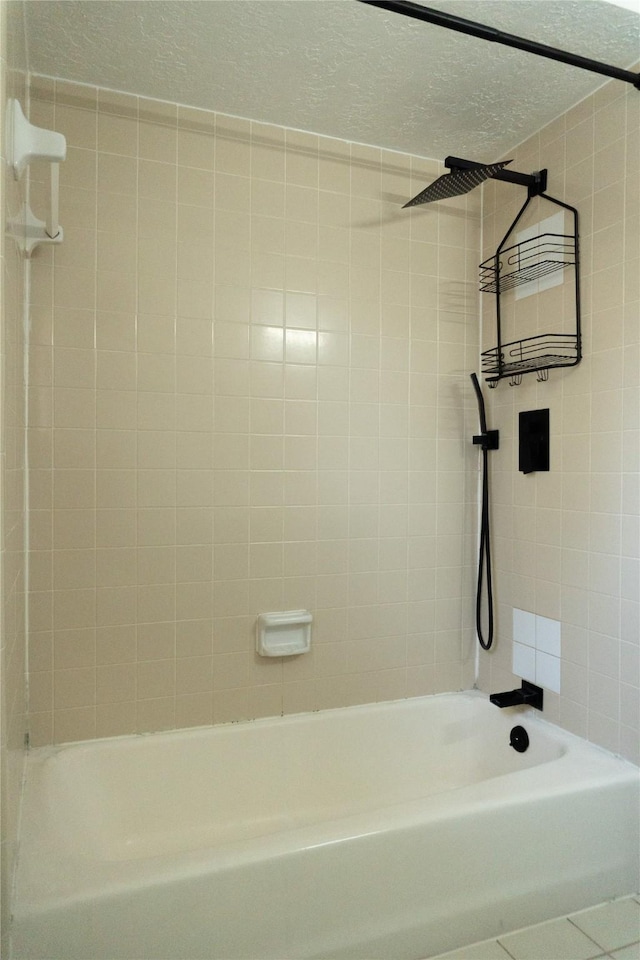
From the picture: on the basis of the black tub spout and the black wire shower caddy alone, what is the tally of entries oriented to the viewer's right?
0

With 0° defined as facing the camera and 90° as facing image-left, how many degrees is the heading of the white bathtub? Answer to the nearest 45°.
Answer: approximately 315°

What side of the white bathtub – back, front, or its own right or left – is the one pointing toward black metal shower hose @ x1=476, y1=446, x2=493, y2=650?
left

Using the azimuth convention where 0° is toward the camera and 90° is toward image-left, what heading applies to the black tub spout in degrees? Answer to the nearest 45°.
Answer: approximately 45°

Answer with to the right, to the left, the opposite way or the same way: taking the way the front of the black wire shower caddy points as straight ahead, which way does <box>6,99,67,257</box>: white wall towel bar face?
the opposite way

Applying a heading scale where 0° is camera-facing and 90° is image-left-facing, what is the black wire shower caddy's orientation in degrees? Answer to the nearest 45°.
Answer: approximately 45°

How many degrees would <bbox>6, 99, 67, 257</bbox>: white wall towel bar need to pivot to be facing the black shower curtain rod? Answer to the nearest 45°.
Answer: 0° — it already faces it

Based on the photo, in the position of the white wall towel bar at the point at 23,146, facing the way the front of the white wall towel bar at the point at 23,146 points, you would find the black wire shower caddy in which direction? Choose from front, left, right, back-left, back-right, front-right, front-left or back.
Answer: front

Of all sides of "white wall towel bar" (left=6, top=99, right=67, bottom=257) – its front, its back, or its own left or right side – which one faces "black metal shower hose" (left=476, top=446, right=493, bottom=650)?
front

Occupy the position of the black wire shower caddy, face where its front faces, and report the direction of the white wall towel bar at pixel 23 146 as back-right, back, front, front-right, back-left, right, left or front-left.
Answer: front

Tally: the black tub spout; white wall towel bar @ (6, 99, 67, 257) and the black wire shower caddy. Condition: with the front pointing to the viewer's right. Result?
1

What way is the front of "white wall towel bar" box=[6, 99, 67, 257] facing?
to the viewer's right

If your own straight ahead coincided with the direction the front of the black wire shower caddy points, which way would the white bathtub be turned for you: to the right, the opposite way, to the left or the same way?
to the left

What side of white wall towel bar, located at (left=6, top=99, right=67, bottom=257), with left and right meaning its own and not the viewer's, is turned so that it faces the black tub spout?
front

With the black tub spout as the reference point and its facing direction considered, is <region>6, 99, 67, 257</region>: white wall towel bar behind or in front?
in front

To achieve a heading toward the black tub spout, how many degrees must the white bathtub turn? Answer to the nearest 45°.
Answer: approximately 90° to its left
